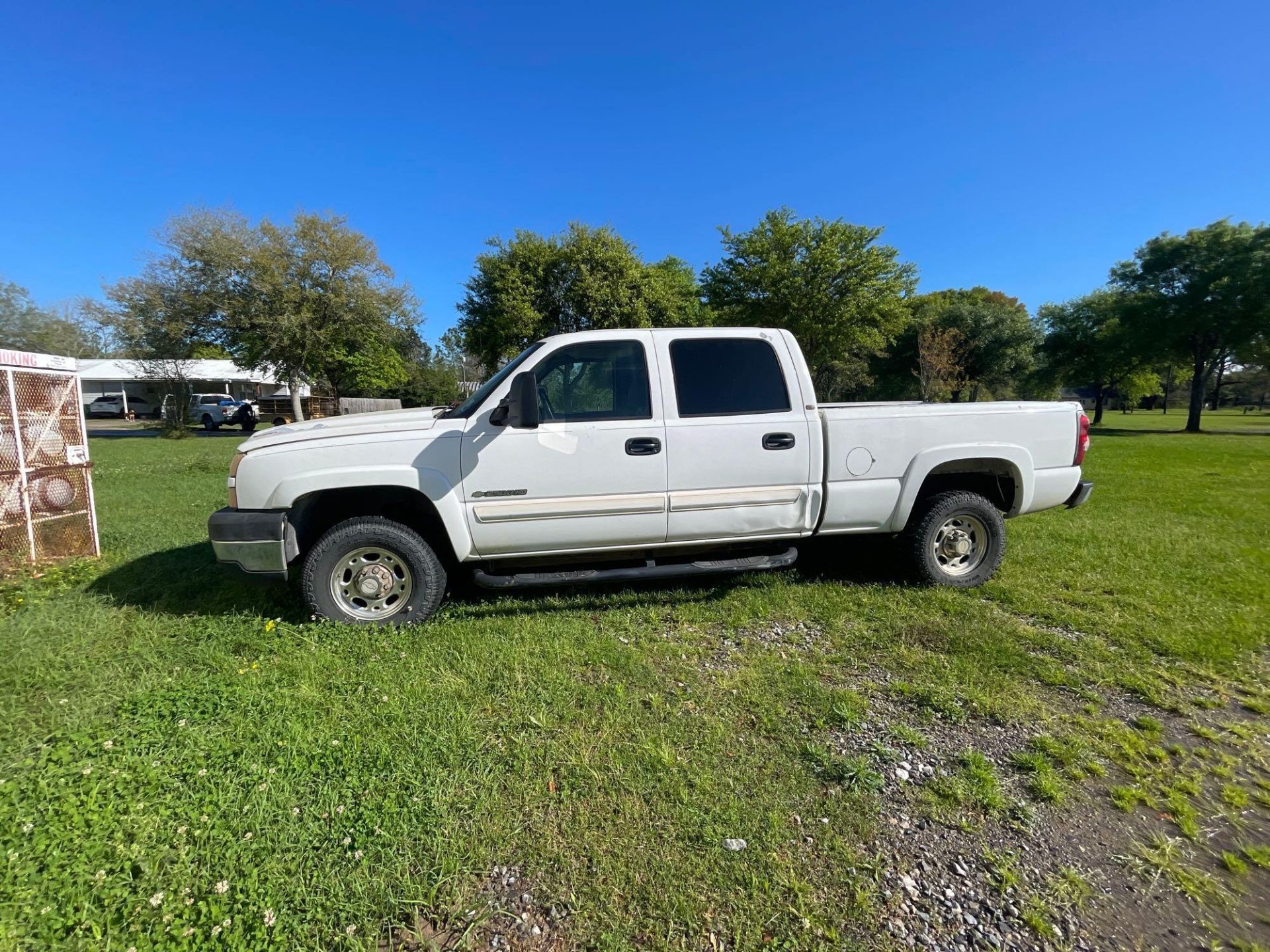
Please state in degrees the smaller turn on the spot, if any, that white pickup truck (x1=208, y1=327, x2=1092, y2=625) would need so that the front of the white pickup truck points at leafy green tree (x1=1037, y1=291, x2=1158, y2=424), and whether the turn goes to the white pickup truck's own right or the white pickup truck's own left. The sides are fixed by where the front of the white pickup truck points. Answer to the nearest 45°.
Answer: approximately 135° to the white pickup truck's own right

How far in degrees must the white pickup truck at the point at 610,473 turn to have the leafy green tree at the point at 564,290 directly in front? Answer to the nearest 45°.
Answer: approximately 90° to its right

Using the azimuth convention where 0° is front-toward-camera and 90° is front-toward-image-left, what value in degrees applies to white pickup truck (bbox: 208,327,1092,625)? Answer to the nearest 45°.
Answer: approximately 90°

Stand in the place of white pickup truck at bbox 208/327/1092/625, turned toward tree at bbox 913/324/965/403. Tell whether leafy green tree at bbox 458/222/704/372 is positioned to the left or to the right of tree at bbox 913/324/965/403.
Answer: left

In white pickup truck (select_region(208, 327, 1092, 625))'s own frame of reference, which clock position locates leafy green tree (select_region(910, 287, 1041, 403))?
The leafy green tree is roughly at 4 o'clock from the white pickup truck.

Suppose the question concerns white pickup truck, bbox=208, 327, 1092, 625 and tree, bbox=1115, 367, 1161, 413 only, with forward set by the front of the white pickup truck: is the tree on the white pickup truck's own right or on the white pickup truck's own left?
on the white pickup truck's own right

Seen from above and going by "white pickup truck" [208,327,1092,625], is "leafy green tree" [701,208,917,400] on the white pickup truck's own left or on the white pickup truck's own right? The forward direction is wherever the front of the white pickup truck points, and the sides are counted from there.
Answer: on the white pickup truck's own right

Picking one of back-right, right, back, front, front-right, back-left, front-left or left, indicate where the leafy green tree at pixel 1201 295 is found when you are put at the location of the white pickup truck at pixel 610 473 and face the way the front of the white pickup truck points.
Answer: back-right

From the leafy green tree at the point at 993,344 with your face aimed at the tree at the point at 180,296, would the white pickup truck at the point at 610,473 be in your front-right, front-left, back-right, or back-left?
front-left

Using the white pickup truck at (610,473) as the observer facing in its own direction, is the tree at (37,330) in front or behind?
in front
